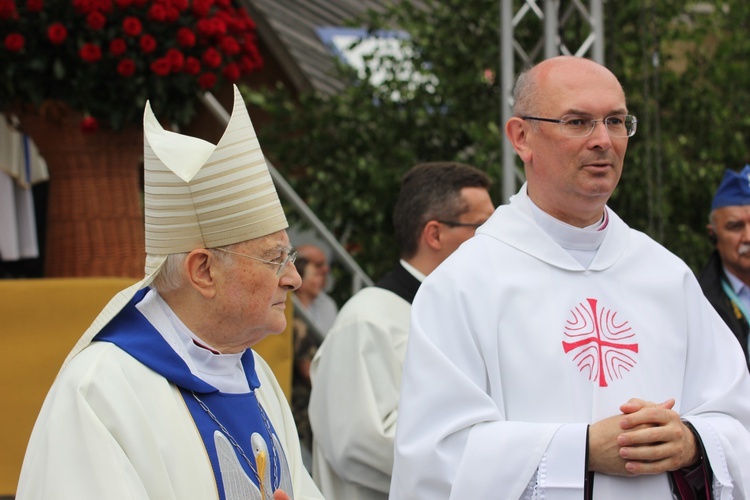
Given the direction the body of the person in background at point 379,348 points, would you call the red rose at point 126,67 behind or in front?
behind

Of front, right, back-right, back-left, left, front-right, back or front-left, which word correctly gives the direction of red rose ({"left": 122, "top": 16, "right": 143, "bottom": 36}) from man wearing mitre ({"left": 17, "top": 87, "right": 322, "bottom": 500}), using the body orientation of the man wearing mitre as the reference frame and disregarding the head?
back-left

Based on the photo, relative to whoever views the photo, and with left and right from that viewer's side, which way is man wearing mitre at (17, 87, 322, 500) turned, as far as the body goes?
facing the viewer and to the right of the viewer

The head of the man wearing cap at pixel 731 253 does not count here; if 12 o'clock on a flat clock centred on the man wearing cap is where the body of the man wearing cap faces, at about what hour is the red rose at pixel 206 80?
The red rose is roughly at 4 o'clock from the man wearing cap.

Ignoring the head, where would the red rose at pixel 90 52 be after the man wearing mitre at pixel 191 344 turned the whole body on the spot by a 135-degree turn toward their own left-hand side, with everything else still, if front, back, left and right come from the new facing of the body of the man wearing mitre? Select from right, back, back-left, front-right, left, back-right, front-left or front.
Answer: front

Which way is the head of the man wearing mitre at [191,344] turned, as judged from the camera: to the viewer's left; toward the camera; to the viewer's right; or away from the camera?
to the viewer's right

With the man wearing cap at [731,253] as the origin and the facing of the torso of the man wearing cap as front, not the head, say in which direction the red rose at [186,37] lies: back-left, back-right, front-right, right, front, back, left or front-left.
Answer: back-right

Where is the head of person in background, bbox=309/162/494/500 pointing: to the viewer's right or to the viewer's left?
to the viewer's right

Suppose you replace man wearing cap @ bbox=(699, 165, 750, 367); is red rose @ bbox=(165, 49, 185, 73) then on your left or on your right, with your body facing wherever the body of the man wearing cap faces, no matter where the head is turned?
on your right

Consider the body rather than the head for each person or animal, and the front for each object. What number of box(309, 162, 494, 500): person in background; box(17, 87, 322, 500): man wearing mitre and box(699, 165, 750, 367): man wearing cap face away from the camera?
0
